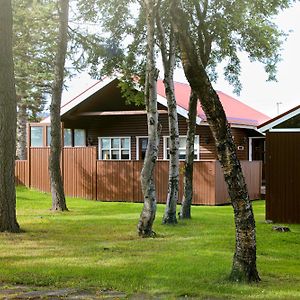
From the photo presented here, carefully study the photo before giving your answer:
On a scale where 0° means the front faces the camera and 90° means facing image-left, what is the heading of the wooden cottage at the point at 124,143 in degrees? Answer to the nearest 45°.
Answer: approximately 0°

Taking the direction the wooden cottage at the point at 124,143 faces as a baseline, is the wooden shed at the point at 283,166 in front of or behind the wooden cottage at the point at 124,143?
in front
